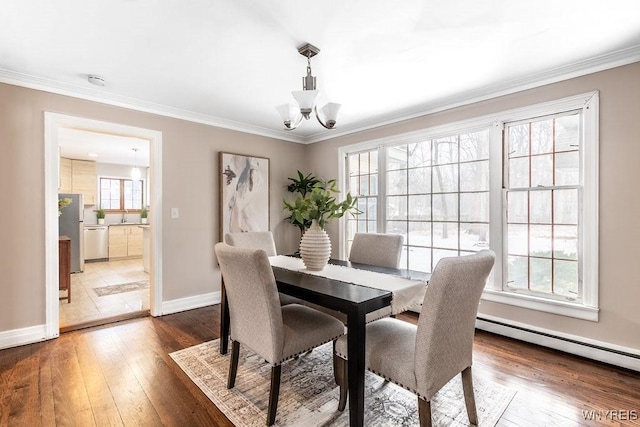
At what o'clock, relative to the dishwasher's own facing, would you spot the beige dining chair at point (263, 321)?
The beige dining chair is roughly at 12 o'clock from the dishwasher.

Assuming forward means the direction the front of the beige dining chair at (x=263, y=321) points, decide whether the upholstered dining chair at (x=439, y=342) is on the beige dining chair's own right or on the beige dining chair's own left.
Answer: on the beige dining chair's own right

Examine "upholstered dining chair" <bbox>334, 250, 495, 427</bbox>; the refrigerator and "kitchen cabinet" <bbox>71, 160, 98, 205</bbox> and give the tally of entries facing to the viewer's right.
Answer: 1

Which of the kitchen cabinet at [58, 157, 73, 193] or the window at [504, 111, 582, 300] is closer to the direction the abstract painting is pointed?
the window

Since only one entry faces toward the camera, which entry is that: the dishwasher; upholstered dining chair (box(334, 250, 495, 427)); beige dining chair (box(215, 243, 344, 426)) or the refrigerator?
the dishwasher

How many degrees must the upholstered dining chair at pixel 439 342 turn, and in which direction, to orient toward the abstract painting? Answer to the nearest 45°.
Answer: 0° — it already faces it

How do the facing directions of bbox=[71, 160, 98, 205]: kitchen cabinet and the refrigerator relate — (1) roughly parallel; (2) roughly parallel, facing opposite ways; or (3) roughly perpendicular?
roughly perpendicular

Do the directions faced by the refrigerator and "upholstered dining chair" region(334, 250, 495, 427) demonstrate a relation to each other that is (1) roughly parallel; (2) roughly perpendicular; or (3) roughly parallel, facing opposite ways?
roughly perpendicular

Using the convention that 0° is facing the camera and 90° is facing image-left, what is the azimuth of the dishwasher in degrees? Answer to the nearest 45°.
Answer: approximately 0°

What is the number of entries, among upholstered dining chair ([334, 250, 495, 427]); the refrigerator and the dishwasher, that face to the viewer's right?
1

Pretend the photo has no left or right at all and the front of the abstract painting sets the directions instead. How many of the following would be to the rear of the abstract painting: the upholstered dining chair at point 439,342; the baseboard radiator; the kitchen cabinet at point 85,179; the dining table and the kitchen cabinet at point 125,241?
2

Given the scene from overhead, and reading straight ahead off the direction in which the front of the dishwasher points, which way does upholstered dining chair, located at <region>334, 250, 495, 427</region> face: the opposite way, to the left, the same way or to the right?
the opposite way

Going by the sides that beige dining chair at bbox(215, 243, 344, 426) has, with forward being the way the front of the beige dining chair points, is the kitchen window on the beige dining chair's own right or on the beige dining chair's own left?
on the beige dining chair's own left
